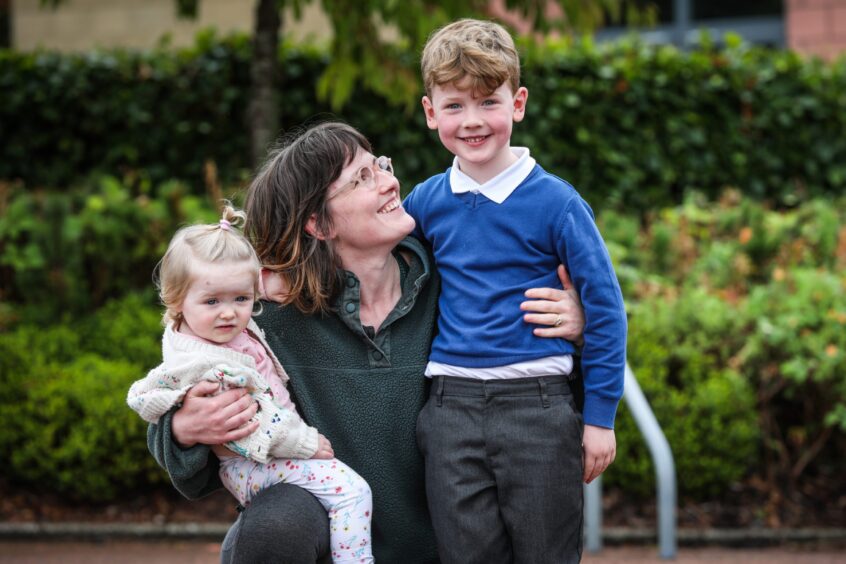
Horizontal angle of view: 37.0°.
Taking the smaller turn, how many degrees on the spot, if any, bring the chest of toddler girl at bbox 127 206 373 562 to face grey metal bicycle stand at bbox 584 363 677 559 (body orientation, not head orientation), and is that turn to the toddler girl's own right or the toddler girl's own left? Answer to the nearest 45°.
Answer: approximately 90° to the toddler girl's own left

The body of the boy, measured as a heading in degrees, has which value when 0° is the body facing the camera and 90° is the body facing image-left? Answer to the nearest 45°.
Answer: approximately 0°

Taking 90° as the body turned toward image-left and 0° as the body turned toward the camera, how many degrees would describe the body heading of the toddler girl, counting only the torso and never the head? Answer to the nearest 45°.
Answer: approximately 315°
